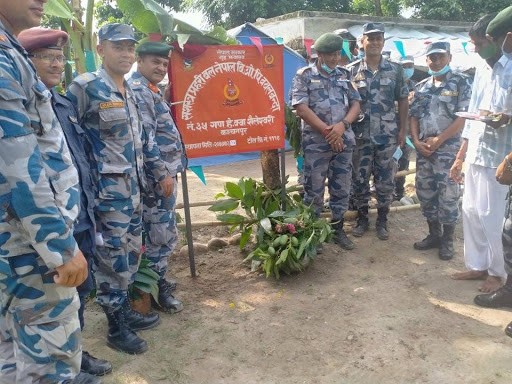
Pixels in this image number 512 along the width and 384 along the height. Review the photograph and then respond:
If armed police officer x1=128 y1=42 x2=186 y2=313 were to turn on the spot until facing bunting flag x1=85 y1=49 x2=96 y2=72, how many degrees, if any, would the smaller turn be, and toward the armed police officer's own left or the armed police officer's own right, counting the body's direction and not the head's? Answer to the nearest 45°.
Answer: approximately 180°

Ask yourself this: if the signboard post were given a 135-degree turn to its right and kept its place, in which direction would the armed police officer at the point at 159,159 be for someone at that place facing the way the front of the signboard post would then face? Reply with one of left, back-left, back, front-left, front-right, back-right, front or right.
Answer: left

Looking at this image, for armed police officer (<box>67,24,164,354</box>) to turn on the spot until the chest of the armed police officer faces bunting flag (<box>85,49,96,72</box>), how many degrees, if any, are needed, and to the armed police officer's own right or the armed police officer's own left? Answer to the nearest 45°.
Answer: approximately 135° to the armed police officer's own left

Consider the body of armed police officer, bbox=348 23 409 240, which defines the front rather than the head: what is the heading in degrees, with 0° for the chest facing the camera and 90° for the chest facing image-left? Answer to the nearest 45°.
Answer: approximately 0°

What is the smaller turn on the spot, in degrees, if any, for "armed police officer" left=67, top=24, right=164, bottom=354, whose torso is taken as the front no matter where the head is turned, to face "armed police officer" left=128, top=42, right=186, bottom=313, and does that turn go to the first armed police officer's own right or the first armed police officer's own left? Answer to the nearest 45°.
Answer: approximately 90° to the first armed police officer's own left

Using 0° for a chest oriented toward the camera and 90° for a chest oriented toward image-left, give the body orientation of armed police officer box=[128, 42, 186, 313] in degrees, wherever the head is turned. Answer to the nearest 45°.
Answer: approximately 315°

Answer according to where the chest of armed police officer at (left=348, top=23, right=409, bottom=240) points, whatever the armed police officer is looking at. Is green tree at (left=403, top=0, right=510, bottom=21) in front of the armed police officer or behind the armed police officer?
behind

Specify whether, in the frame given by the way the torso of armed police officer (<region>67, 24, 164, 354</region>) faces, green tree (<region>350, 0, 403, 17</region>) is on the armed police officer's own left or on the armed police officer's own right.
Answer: on the armed police officer's own left

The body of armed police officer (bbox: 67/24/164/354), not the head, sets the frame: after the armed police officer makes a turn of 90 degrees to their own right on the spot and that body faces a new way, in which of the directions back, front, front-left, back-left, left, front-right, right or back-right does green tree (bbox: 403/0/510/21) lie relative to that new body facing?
back

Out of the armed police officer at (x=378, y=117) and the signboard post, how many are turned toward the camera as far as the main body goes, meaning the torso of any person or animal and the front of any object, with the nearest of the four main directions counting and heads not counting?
2

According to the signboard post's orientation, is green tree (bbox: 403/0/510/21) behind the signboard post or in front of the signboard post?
behind

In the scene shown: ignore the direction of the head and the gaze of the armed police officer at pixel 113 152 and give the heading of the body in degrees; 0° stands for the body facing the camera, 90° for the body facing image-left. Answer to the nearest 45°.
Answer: approximately 315°

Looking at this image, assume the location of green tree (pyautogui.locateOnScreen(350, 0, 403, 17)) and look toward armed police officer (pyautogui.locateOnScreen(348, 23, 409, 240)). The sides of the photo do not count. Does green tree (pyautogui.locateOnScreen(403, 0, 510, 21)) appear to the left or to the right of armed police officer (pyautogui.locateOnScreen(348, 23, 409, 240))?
left
